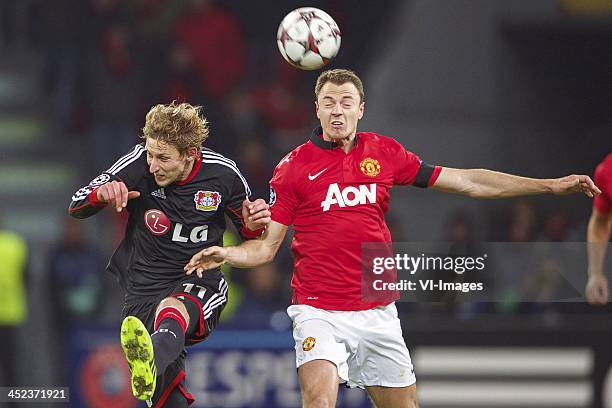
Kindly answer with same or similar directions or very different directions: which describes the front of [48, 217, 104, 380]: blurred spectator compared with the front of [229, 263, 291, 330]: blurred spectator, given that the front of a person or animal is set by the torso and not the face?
same or similar directions

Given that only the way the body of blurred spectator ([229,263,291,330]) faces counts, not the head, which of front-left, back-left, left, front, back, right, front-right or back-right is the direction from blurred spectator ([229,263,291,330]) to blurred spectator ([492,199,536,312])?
left

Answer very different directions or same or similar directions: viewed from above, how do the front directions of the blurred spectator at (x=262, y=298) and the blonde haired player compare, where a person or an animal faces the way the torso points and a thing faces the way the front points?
same or similar directions

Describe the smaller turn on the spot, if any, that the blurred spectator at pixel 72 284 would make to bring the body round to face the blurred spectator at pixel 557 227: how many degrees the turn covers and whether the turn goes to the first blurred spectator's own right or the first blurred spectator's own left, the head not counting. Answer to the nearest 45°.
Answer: approximately 90° to the first blurred spectator's own left

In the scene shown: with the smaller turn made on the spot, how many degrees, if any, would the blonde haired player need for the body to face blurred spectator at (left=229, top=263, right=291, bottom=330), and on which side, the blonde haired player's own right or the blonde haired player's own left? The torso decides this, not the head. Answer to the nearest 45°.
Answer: approximately 180°

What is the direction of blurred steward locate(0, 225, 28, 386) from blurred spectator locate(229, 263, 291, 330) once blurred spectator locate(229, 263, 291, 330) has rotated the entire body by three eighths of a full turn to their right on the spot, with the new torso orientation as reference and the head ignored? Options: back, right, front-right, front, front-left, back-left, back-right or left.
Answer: front-left

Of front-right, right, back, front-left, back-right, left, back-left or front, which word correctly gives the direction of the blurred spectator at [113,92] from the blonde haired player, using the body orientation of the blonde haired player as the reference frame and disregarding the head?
back

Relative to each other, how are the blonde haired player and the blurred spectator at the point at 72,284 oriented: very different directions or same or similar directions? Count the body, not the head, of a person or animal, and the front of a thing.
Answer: same or similar directions

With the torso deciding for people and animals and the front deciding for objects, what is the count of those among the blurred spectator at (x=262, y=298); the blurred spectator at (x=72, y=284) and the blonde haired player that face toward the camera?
3

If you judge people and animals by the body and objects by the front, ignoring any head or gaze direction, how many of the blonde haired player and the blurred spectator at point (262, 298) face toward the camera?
2

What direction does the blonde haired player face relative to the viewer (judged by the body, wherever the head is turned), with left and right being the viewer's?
facing the viewer

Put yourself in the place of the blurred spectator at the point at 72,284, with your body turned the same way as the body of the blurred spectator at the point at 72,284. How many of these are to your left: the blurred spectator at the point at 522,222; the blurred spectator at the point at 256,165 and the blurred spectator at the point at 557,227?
3

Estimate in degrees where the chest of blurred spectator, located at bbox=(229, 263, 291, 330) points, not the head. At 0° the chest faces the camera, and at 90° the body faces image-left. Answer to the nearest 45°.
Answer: approximately 0°

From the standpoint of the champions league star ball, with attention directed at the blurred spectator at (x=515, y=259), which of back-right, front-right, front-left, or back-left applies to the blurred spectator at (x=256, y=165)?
front-left

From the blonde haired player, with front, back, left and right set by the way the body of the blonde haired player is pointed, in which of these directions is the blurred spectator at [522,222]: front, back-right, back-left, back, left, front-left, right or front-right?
back-left

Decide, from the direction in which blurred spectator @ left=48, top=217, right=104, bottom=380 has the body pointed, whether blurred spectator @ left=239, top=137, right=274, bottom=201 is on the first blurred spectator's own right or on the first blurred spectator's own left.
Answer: on the first blurred spectator's own left
